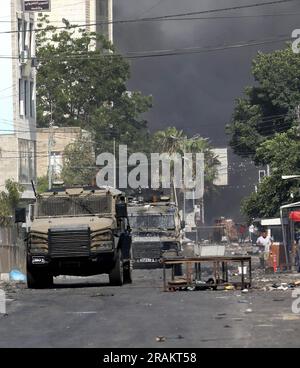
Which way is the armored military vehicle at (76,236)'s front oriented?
toward the camera
